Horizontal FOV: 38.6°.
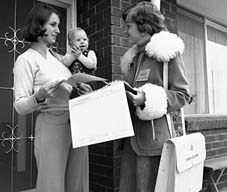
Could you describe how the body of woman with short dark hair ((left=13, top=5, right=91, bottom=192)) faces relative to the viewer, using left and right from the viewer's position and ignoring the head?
facing the viewer and to the right of the viewer

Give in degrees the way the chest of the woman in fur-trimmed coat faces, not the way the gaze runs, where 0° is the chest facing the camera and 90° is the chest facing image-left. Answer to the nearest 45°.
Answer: approximately 90°

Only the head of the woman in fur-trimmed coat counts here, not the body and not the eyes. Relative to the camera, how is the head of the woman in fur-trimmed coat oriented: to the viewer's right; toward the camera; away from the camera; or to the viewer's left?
to the viewer's left

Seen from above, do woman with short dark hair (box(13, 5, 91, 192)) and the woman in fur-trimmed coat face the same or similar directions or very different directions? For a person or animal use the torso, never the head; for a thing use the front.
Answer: very different directions

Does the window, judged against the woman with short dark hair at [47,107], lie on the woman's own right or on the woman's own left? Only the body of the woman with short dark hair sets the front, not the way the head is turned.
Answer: on the woman's own left

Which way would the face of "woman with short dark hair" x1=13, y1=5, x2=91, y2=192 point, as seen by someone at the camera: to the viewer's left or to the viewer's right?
to the viewer's right
